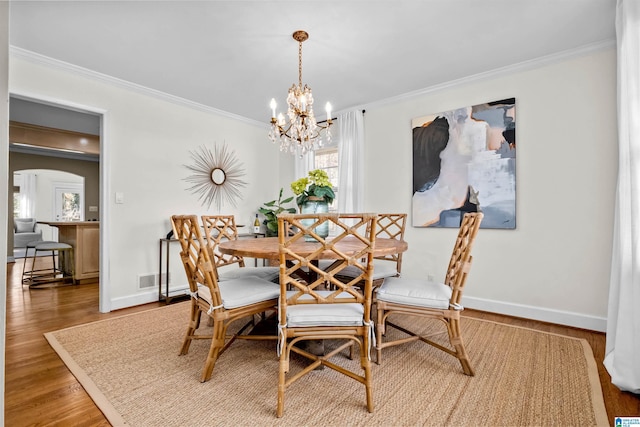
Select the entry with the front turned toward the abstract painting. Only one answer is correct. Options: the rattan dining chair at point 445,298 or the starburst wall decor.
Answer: the starburst wall decor

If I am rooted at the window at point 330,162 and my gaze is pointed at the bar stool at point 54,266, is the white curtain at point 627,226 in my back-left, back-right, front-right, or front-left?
back-left

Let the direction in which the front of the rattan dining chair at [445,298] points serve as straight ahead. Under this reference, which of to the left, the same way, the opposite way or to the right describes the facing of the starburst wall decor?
the opposite way

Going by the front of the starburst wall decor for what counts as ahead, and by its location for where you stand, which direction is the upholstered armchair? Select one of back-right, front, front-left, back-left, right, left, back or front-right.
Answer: back

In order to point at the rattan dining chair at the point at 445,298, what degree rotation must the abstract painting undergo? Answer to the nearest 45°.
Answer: approximately 45° to its left

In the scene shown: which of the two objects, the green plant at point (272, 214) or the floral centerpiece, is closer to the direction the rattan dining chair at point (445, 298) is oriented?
the floral centerpiece

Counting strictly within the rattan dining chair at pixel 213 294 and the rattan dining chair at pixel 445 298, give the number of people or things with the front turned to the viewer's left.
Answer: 1

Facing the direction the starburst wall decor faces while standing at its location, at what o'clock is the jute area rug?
The jute area rug is roughly at 1 o'clock from the starburst wall decor.

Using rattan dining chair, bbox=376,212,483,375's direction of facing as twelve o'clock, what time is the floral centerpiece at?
The floral centerpiece is roughly at 12 o'clock from the rattan dining chair.

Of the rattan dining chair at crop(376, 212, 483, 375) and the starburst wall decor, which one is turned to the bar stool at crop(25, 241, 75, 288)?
the rattan dining chair

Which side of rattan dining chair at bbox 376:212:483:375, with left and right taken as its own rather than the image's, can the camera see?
left
